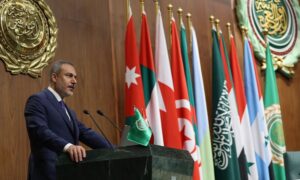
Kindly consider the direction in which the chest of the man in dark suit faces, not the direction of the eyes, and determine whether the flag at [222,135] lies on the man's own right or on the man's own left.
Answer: on the man's own left

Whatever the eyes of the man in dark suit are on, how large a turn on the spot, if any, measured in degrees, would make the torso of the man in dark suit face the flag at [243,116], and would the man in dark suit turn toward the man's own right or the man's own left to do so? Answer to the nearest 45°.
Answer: approximately 90° to the man's own left

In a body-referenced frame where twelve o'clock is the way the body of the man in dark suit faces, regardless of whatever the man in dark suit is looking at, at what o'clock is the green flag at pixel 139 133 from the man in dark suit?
The green flag is roughly at 12 o'clock from the man in dark suit.

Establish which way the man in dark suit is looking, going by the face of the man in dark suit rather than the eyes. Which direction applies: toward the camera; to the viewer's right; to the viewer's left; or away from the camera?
to the viewer's right

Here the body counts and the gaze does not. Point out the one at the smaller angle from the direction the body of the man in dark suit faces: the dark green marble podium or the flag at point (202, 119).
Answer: the dark green marble podium

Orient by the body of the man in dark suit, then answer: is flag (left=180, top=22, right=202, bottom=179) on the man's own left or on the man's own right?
on the man's own left

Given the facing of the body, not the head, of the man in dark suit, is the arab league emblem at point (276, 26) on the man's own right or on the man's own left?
on the man's own left

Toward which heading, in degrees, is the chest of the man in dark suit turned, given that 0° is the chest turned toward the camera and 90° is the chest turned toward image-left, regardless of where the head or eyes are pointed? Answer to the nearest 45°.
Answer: approximately 315°
